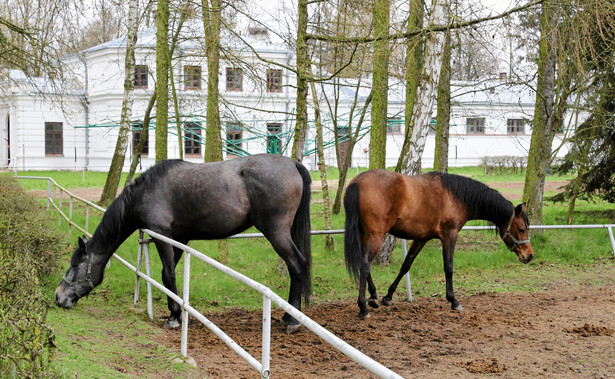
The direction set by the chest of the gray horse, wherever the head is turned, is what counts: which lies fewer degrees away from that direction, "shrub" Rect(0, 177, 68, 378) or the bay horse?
the shrub

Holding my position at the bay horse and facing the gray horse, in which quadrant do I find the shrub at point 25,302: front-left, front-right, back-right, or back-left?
front-left

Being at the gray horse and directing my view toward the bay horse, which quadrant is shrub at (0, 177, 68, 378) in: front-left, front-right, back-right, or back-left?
back-right

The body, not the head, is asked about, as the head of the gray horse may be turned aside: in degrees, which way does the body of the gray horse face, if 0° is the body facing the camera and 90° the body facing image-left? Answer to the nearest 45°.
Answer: approximately 90°

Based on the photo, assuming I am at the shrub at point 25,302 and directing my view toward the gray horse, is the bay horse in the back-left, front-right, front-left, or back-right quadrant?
front-right

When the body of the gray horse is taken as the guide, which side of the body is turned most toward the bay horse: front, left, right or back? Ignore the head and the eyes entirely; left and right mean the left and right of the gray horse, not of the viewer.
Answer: back
